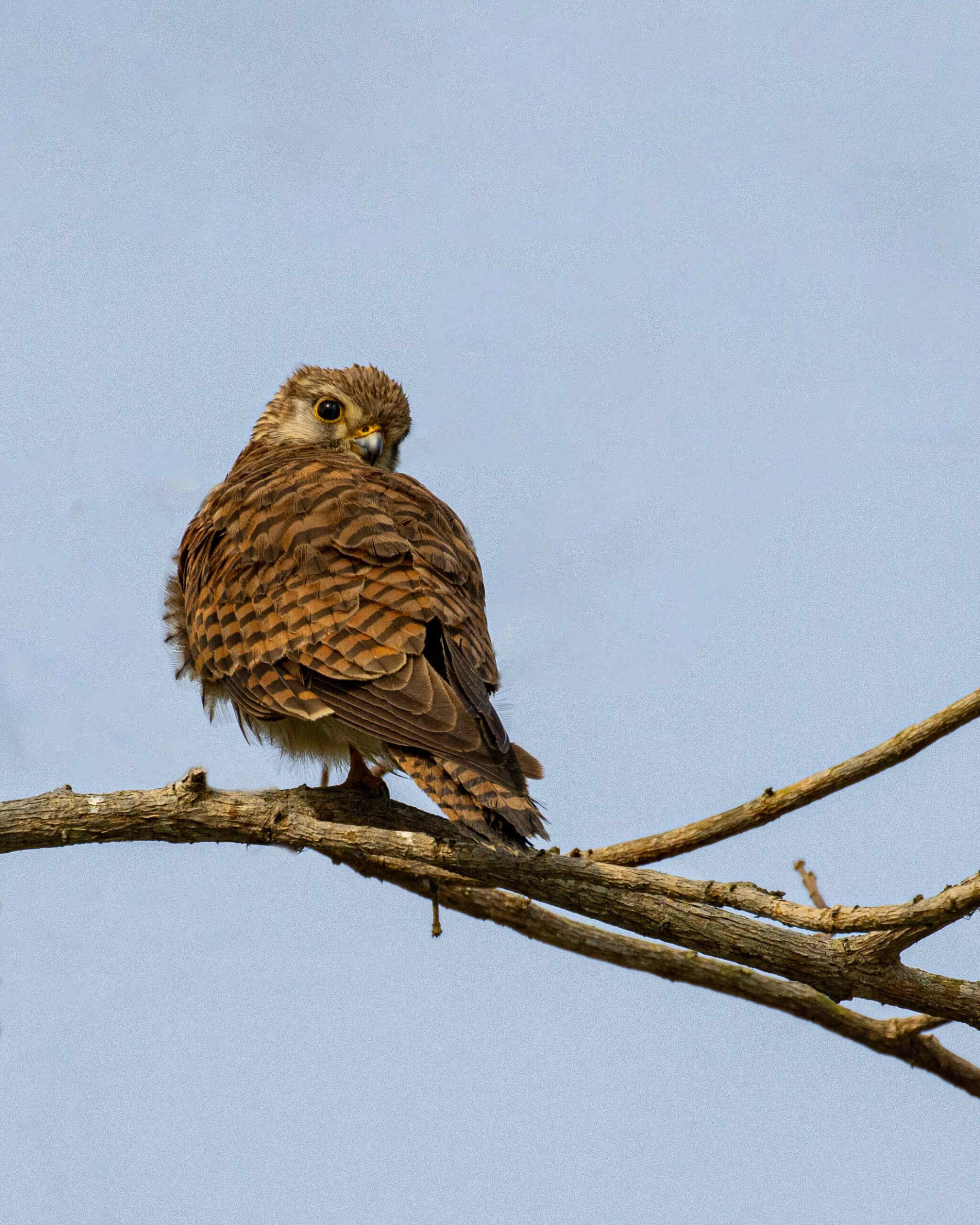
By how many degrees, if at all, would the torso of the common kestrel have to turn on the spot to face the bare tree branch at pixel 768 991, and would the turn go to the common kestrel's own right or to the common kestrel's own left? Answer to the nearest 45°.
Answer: approximately 135° to the common kestrel's own right

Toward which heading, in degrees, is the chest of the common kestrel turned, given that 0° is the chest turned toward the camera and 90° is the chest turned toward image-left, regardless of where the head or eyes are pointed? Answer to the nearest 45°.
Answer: approximately 135°

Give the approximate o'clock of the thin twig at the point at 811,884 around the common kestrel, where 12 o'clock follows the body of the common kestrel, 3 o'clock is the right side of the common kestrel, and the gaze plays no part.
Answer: The thin twig is roughly at 4 o'clock from the common kestrel.
